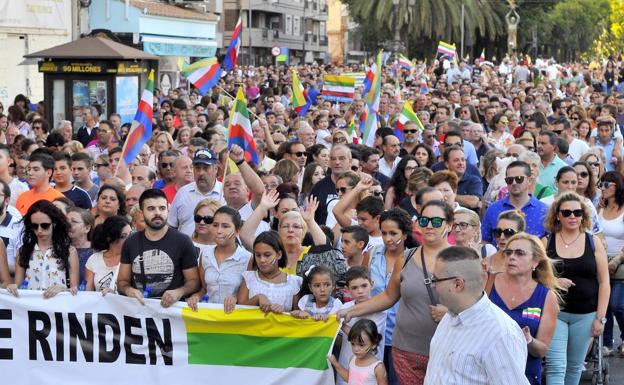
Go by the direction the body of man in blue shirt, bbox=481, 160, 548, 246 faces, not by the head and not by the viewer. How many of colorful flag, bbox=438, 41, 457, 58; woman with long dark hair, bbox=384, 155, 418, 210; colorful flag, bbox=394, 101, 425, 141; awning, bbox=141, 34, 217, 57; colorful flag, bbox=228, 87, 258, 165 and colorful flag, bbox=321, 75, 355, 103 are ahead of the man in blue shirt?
0

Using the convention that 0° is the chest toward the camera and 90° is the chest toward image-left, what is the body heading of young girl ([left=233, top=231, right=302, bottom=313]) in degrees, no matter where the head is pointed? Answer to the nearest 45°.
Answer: approximately 0°

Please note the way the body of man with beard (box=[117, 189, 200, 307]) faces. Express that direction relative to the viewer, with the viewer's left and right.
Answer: facing the viewer

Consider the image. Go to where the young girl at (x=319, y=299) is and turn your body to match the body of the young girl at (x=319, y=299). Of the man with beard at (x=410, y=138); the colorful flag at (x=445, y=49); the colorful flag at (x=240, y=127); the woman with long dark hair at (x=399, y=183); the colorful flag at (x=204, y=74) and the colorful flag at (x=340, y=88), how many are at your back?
6

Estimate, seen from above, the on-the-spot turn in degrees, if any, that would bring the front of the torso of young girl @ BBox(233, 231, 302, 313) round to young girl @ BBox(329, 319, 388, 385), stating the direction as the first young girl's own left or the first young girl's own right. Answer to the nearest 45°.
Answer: approximately 45° to the first young girl's own left

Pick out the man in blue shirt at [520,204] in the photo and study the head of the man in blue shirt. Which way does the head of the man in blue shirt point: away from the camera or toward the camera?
toward the camera

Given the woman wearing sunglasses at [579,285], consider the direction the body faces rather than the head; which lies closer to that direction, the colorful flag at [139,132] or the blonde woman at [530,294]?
the blonde woman

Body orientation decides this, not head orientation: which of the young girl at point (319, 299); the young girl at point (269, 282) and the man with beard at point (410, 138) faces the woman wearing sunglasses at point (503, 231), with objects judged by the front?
the man with beard

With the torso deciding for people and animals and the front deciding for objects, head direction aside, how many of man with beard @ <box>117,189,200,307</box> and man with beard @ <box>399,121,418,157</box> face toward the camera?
2

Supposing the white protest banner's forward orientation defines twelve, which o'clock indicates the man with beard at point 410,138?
The man with beard is roughly at 7 o'clock from the white protest banner.

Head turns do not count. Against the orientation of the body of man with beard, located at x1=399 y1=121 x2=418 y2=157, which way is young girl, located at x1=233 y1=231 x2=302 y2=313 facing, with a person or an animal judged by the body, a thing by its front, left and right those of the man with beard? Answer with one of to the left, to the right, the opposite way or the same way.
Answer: the same way

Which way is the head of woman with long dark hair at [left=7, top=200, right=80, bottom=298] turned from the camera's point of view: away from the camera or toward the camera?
toward the camera

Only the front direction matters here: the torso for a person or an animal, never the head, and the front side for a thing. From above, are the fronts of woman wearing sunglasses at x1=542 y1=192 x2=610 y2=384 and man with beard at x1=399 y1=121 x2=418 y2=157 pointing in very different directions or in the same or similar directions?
same or similar directions

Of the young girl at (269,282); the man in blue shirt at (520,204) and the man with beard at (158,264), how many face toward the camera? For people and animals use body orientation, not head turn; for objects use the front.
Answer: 3

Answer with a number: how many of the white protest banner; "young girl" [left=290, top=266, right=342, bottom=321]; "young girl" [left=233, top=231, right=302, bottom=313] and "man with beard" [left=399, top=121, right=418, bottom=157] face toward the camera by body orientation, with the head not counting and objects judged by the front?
4

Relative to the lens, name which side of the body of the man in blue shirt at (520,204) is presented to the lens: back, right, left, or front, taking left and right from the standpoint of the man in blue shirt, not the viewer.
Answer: front

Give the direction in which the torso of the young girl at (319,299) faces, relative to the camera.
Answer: toward the camera

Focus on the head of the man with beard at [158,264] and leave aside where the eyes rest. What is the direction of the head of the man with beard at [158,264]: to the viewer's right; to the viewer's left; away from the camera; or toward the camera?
toward the camera
